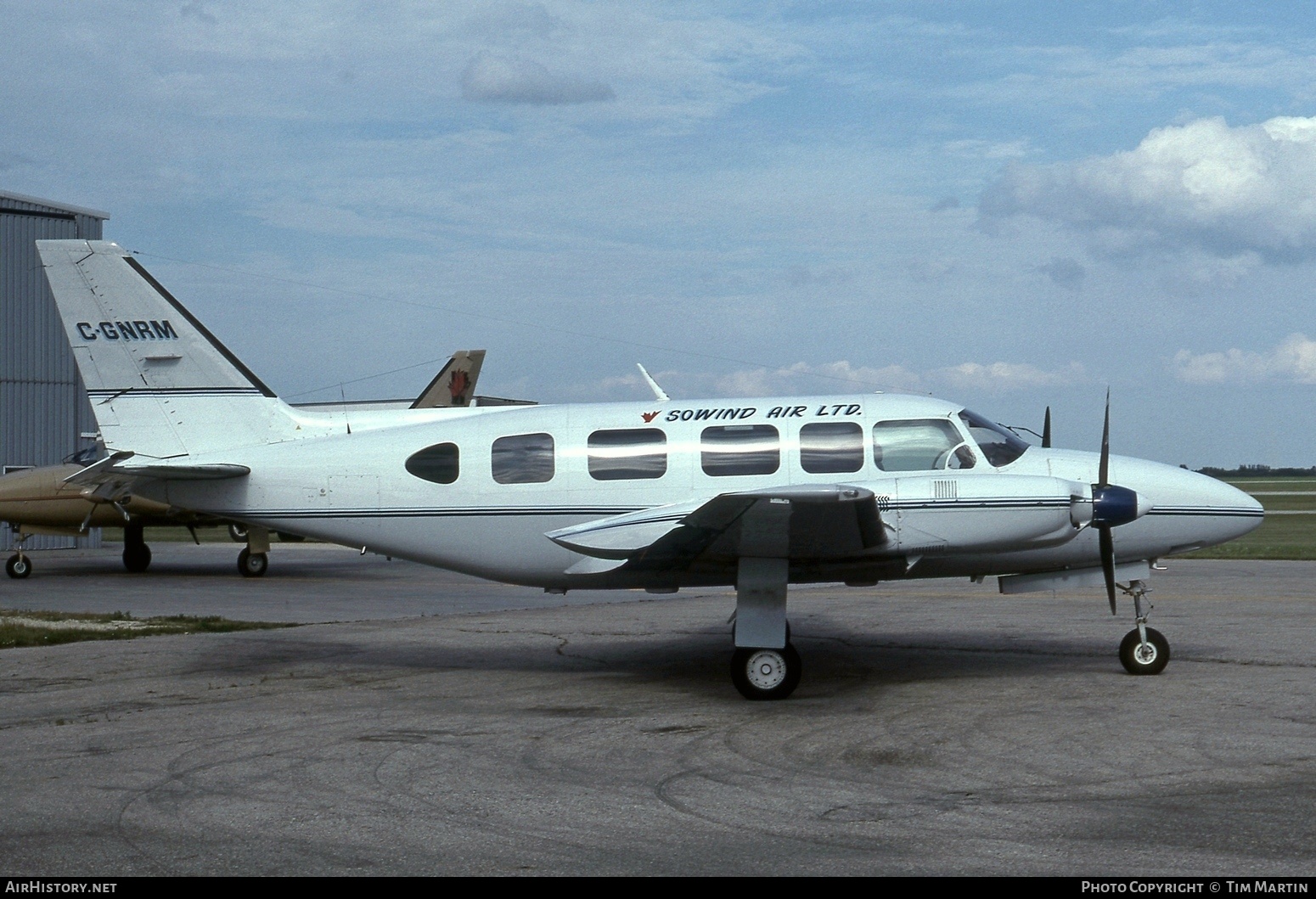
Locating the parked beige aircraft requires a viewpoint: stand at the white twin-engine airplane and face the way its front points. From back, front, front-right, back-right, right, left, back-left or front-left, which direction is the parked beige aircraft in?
back-left

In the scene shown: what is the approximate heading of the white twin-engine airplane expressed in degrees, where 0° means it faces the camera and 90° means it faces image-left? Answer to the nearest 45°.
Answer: approximately 270°
